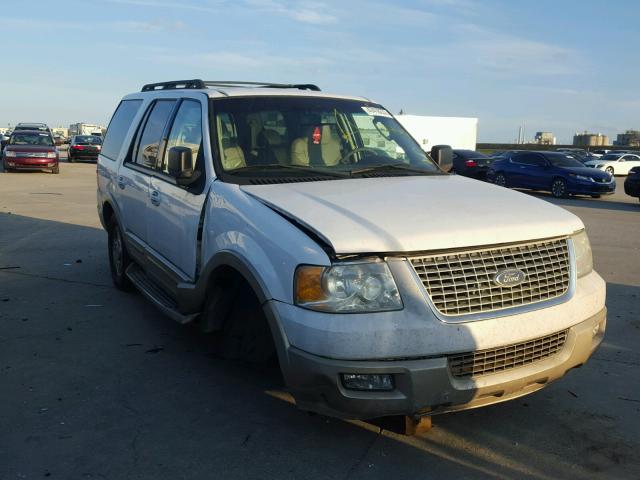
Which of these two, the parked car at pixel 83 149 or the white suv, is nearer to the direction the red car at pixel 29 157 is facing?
the white suv

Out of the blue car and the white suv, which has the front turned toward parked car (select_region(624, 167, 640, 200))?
the blue car

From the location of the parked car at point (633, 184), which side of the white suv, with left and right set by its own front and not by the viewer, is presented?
left

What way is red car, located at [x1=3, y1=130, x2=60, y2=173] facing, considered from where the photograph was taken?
facing the viewer

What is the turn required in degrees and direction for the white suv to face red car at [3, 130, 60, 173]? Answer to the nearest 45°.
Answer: approximately 180°

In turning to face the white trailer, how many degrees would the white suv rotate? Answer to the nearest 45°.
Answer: approximately 135° to its left

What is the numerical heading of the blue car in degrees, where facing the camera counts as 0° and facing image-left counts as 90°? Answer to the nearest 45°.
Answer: approximately 315°

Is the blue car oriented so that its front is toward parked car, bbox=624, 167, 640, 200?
yes

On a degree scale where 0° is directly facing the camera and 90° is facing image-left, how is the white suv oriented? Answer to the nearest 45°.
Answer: approximately 315°

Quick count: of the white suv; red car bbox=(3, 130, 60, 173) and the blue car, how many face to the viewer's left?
0

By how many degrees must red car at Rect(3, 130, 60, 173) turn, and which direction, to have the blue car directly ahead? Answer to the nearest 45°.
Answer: approximately 45° to its left

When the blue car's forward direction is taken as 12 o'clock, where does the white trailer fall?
The white trailer is roughly at 7 o'clock from the blue car.
